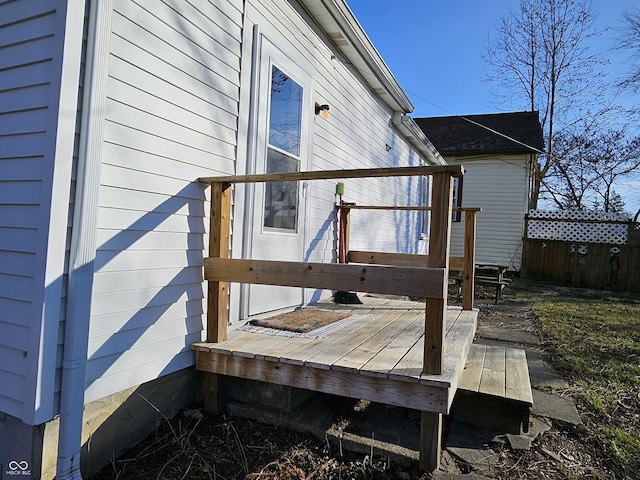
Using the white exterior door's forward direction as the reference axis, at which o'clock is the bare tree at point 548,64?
The bare tree is roughly at 9 o'clock from the white exterior door.

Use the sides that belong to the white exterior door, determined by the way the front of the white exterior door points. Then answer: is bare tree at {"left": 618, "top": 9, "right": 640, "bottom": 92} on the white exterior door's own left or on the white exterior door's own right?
on the white exterior door's own left

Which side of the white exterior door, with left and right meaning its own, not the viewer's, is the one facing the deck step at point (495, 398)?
front

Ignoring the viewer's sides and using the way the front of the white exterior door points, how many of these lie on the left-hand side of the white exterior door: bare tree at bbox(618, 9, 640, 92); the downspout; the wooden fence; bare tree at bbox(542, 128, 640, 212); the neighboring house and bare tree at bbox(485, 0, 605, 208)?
5

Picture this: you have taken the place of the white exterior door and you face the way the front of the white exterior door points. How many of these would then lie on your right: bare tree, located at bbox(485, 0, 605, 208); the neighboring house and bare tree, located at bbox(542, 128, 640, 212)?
0

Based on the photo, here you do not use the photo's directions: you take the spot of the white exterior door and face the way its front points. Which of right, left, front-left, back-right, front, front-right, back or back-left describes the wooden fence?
left

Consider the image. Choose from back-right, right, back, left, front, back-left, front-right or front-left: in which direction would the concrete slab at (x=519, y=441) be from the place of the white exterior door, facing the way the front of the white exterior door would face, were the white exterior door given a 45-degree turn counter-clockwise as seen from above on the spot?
front-right

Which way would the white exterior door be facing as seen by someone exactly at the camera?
facing the viewer and to the right of the viewer

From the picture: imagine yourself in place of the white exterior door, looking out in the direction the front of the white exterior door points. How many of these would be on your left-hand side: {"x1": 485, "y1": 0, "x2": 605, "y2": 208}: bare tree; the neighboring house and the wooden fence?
3

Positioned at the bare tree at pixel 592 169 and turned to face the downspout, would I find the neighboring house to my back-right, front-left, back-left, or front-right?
front-right
